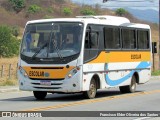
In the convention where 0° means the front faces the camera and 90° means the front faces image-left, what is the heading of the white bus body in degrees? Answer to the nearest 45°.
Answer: approximately 45°
